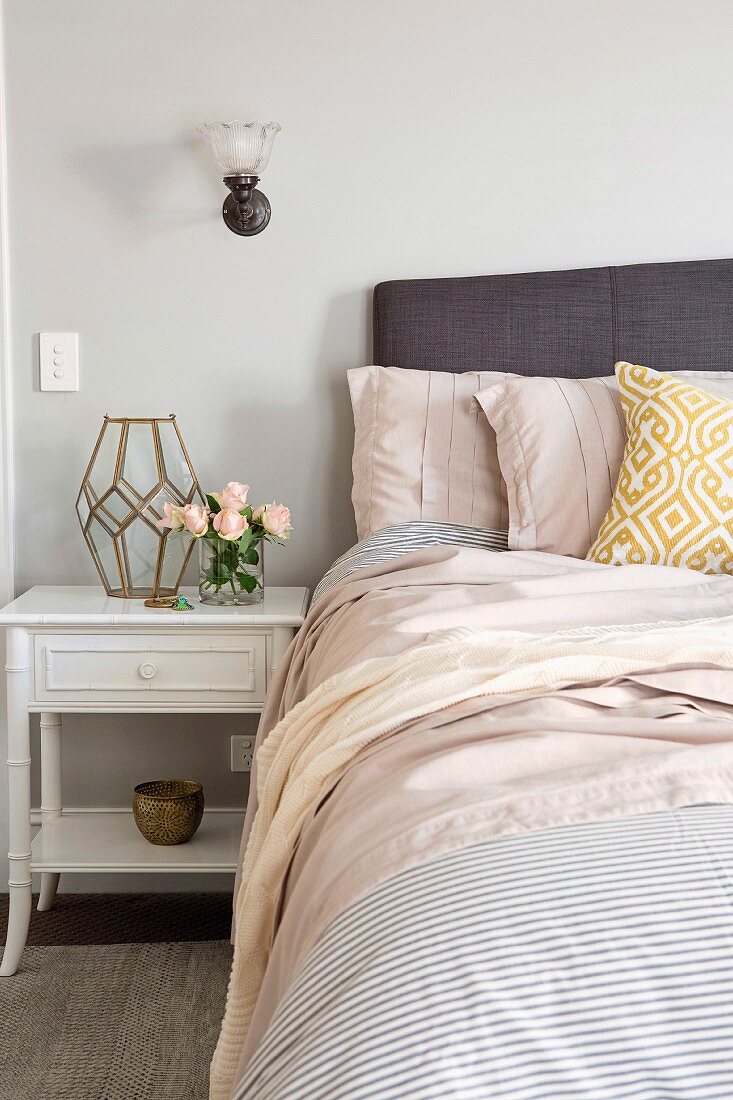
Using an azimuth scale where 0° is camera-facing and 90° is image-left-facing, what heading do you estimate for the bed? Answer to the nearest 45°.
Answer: approximately 0°

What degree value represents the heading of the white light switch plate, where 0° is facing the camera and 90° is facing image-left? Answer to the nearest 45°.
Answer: approximately 0°

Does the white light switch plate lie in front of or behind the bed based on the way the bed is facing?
behind
